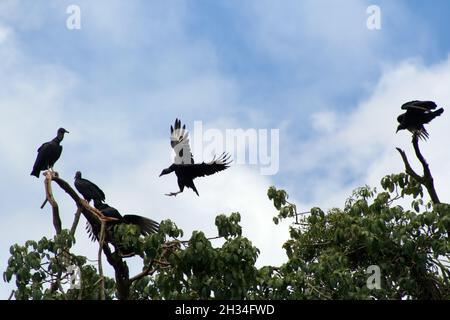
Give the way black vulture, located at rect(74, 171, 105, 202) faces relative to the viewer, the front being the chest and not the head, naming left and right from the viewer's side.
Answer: facing to the left of the viewer

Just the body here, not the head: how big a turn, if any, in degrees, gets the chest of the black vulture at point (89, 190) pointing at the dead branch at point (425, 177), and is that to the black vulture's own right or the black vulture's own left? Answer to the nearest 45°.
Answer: approximately 180°

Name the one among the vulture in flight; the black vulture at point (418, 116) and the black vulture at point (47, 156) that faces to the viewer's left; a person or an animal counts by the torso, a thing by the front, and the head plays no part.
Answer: the vulture in flight

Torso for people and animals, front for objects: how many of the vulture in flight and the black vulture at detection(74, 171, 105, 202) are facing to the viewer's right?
0

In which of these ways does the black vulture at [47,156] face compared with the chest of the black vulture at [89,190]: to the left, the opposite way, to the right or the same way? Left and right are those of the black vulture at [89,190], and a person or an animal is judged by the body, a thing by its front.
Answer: the opposite way

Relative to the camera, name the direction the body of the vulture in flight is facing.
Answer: to the viewer's left

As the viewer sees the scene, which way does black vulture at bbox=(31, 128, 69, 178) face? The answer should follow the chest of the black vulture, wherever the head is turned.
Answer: to the viewer's right

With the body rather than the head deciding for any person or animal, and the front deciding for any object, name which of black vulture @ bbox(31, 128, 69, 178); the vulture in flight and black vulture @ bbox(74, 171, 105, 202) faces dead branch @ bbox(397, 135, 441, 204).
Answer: black vulture @ bbox(31, 128, 69, 178)
